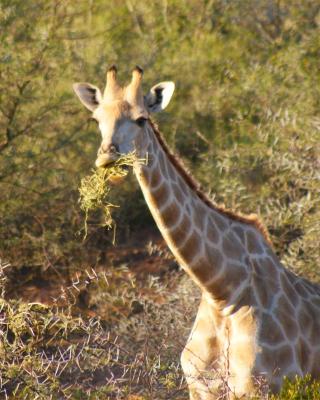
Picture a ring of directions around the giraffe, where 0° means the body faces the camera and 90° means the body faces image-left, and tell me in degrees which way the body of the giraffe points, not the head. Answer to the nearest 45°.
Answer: approximately 45°
